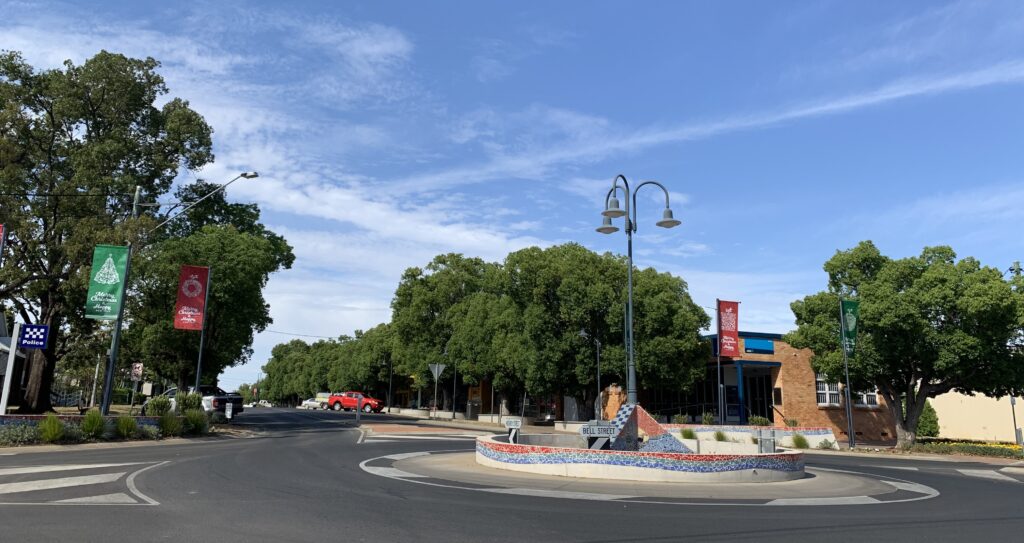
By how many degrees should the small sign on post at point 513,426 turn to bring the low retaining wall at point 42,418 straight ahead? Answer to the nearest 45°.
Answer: approximately 90° to its right

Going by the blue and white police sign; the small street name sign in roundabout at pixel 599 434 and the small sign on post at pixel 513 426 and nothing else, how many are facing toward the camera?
3

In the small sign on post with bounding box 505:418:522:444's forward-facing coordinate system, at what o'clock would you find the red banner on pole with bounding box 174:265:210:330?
The red banner on pole is roughly at 4 o'clock from the small sign on post.

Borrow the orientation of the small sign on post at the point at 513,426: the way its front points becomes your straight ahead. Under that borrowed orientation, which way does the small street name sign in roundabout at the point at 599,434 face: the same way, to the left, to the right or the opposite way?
the same way

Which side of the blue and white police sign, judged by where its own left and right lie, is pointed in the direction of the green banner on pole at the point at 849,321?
left

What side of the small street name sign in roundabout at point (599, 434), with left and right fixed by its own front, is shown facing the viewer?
front

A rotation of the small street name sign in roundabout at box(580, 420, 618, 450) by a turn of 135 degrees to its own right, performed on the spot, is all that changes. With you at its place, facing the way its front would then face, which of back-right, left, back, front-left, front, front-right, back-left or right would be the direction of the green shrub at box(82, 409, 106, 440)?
front-left

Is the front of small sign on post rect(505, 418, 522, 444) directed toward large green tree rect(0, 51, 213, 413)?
no

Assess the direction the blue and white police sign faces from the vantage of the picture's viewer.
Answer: facing the viewer

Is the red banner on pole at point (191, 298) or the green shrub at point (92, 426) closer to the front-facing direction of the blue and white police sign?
the green shrub

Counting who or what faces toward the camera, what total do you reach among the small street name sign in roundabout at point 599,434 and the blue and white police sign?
2

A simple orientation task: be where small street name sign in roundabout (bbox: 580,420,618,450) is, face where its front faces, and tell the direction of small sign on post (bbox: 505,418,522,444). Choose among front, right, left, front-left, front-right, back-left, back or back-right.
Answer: back-right

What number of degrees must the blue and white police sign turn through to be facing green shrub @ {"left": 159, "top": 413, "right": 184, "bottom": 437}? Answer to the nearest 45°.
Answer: approximately 90° to its left

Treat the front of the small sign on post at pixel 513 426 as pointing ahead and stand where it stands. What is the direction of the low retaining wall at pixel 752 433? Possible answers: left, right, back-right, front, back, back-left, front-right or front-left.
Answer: back-left
